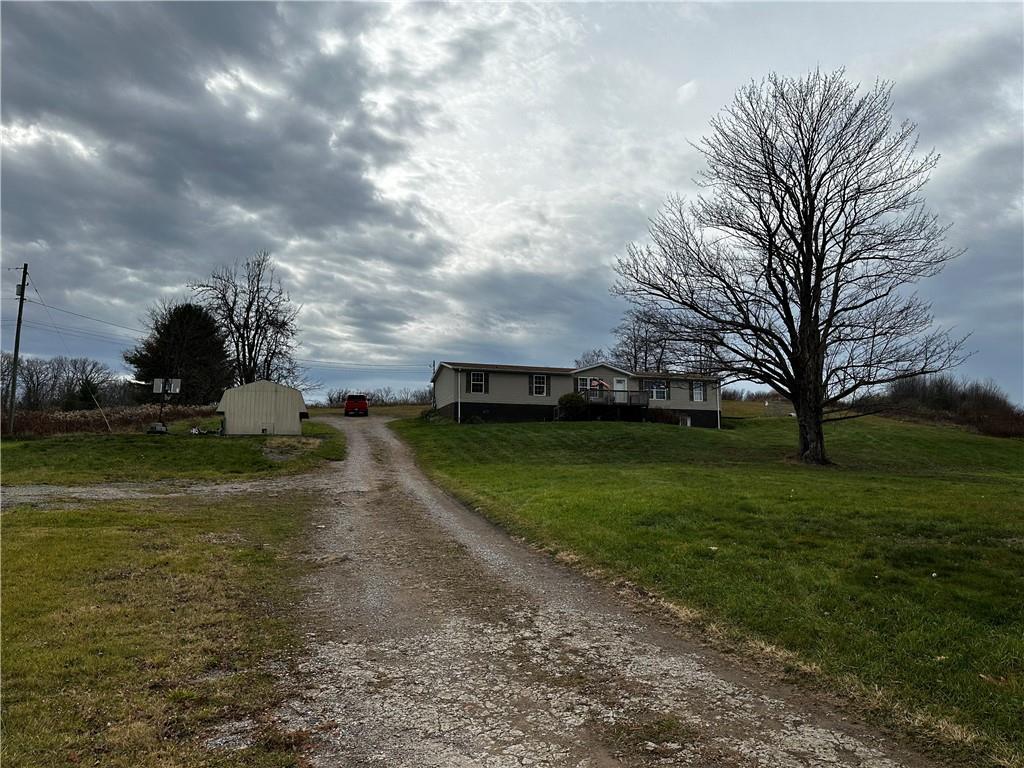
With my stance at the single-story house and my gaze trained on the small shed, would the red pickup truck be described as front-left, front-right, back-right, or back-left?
front-right

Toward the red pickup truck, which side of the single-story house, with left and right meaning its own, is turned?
right

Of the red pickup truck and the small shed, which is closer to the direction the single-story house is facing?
the small shed

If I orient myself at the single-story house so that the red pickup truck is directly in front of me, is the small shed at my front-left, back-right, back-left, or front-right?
front-left

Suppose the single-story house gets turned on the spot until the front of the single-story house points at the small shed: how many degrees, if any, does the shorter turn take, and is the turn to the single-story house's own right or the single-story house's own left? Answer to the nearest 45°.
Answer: approximately 45° to the single-story house's own right

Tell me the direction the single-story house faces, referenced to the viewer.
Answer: facing the viewer
